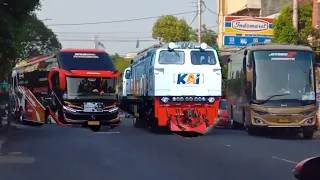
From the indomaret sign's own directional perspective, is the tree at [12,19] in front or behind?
in front

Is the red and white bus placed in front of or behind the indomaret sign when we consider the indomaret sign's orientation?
in front

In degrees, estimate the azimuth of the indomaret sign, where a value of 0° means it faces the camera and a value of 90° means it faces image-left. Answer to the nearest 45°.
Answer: approximately 0°
